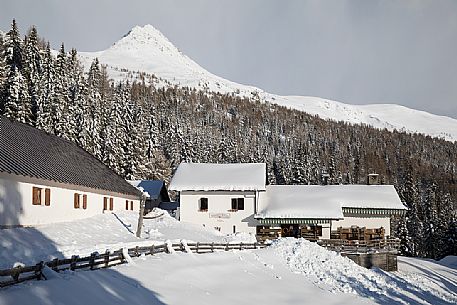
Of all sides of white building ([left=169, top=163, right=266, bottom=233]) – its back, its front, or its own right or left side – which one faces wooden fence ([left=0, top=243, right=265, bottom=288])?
front

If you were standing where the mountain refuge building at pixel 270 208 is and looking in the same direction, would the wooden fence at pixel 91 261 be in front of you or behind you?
in front

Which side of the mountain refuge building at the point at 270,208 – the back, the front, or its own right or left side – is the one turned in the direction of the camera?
front

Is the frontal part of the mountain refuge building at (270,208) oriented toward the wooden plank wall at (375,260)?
no

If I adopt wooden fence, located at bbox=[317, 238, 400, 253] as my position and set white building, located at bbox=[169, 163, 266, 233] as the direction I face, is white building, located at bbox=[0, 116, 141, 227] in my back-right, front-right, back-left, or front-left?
front-left

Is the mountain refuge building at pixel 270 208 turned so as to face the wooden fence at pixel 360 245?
no

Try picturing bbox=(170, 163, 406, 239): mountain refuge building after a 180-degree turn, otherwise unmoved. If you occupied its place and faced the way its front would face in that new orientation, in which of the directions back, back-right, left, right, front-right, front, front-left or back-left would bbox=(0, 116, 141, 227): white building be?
back-left

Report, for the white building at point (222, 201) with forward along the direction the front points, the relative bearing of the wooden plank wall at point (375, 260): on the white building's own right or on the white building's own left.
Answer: on the white building's own left
